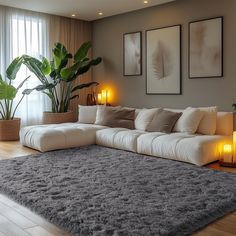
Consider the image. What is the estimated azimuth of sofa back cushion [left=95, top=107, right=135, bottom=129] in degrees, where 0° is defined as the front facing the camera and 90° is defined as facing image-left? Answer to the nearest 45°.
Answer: approximately 45°

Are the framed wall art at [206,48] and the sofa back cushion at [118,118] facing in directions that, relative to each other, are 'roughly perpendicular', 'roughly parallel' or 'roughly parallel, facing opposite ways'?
roughly parallel

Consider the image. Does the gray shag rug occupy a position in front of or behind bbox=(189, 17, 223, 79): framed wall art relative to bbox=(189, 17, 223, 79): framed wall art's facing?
in front

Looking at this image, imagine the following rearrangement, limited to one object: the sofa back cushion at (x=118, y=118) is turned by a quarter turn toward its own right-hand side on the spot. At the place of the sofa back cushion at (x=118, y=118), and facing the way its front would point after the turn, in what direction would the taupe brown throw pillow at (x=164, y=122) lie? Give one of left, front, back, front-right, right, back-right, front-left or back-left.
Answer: back

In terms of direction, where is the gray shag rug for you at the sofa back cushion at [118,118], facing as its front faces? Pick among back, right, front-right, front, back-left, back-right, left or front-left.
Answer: front-left

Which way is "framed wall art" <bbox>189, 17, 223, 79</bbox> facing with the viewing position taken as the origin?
facing the viewer and to the left of the viewer

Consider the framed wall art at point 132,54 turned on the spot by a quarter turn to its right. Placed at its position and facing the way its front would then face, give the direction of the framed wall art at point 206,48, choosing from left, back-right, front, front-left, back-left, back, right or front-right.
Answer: back

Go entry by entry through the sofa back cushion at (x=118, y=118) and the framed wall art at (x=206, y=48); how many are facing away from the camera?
0

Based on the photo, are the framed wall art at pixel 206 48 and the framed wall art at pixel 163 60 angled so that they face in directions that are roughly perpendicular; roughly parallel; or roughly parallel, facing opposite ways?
roughly parallel

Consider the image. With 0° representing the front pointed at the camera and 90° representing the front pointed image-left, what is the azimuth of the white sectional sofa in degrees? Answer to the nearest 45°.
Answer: approximately 45°

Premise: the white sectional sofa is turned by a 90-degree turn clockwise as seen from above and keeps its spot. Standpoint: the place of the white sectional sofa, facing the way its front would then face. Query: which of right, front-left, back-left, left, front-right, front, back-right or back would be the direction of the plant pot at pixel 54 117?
front
